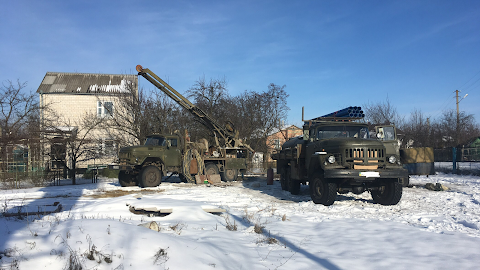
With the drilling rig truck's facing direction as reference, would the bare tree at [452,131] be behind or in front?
behind

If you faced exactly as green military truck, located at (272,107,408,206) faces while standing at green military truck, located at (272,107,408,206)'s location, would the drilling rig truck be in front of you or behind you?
behind

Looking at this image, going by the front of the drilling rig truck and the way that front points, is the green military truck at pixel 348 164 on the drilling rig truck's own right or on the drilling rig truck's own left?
on the drilling rig truck's own left

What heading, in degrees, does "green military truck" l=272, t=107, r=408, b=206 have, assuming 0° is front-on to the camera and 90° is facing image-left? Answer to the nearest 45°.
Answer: approximately 315°

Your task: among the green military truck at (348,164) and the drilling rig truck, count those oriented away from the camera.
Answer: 0

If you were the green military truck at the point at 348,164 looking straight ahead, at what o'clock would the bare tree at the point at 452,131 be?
The bare tree is roughly at 8 o'clock from the green military truck.

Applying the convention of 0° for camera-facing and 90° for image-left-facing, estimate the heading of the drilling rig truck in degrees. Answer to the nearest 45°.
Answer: approximately 45°

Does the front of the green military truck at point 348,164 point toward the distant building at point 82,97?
no

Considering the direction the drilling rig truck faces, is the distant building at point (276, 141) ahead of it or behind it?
behind
